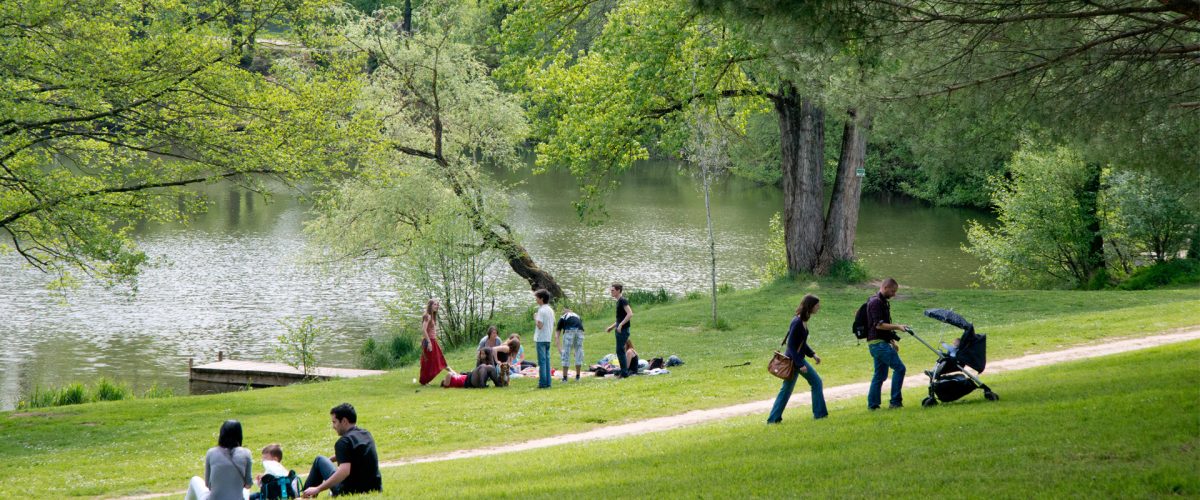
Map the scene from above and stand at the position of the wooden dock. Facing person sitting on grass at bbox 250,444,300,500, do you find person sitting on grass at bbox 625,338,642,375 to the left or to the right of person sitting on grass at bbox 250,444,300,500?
left

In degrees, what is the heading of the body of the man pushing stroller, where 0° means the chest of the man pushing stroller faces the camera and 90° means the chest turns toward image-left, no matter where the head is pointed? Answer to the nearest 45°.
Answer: approximately 270°

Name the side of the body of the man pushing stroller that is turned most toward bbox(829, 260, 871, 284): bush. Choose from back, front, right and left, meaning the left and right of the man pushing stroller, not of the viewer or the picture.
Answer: left

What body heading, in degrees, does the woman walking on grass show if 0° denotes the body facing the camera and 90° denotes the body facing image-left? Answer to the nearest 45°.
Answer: approximately 270°

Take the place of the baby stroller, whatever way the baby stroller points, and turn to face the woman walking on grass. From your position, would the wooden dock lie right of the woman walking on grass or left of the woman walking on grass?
right

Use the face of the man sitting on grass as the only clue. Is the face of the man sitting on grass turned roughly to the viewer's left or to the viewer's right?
to the viewer's left

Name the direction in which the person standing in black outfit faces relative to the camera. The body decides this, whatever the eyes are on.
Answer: to the viewer's left

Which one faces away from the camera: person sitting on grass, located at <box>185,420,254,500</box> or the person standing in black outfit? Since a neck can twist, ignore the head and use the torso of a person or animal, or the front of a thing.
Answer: the person sitting on grass

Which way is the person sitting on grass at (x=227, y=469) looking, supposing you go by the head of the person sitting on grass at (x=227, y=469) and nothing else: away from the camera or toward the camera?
away from the camera

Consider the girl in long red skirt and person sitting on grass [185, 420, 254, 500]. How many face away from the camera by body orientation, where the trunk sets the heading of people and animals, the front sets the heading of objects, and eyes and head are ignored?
1

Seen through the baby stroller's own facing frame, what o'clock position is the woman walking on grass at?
The woman walking on grass is roughly at 5 o'clock from the baby stroller.

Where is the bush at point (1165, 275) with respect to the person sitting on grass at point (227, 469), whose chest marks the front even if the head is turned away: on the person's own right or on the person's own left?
on the person's own right

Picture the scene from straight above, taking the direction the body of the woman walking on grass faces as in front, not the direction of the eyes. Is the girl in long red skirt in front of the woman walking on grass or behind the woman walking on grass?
behind

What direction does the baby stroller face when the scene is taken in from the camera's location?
facing to the right of the viewer

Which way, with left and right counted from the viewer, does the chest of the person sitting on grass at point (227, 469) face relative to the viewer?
facing away from the viewer

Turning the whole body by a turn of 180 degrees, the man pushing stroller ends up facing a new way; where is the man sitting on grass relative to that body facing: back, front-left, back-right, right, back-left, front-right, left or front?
front-left

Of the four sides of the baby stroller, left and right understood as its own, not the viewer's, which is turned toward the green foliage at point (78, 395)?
back
